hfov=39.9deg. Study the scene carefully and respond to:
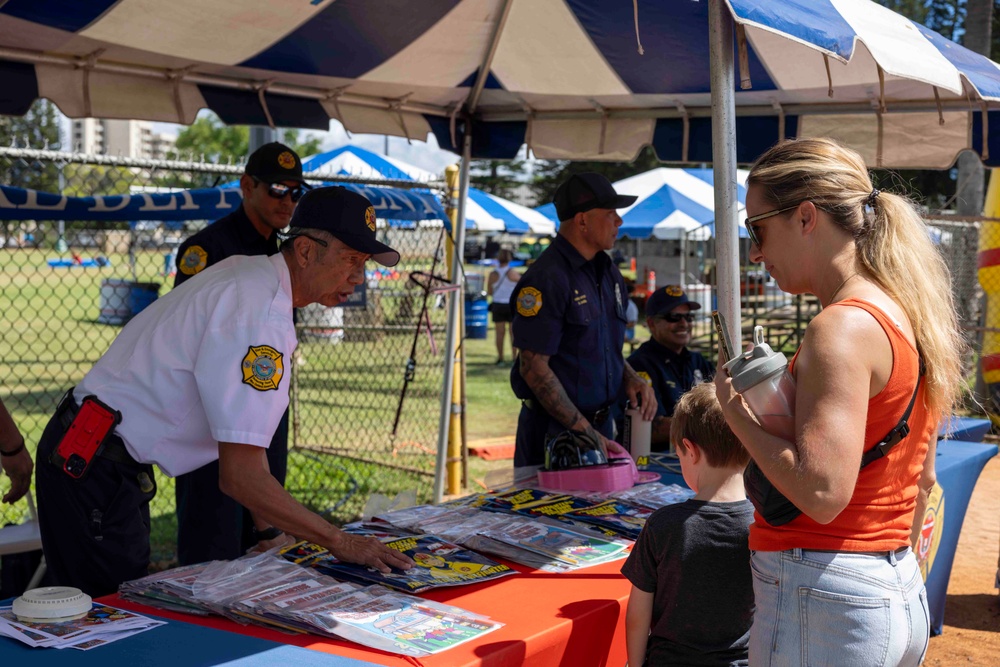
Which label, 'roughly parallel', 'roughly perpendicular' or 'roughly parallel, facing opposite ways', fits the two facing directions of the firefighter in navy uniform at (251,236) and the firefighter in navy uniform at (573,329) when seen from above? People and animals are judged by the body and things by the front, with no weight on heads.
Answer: roughly parallel

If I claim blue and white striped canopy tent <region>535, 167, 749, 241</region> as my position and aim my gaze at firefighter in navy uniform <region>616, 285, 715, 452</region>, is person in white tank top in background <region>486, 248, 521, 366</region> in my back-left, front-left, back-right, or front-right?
front-right

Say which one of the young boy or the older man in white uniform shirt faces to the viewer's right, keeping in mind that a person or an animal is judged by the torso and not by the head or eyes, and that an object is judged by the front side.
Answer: the older man in white uniform shirt

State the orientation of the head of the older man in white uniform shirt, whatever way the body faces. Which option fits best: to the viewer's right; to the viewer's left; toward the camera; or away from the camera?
to the viewer's right

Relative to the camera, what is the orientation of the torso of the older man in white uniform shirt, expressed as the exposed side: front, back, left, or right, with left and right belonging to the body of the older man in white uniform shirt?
right

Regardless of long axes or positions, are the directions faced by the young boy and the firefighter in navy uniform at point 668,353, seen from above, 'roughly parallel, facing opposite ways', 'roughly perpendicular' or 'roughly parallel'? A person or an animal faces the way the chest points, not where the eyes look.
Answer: roughly parallel, facing opposite ways

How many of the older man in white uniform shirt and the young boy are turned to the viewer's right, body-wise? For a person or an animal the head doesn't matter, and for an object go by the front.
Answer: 1

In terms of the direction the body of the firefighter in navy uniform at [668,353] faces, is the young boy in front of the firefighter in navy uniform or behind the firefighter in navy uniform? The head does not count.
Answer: in front

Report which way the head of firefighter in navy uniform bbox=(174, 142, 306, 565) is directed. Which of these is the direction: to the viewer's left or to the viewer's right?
to the viewer's right

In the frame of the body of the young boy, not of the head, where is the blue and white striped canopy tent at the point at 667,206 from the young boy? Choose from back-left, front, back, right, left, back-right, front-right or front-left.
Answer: front-right

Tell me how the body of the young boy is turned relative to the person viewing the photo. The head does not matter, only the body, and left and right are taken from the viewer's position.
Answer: facing away from the viewer and to the left of the viewer

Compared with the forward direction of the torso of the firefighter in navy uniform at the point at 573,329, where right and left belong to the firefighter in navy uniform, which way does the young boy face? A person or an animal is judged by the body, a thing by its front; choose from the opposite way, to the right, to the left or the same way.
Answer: the opposite way

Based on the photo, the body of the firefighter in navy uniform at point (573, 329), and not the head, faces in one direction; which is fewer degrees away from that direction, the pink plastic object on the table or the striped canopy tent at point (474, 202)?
the pink plastic object on the table
